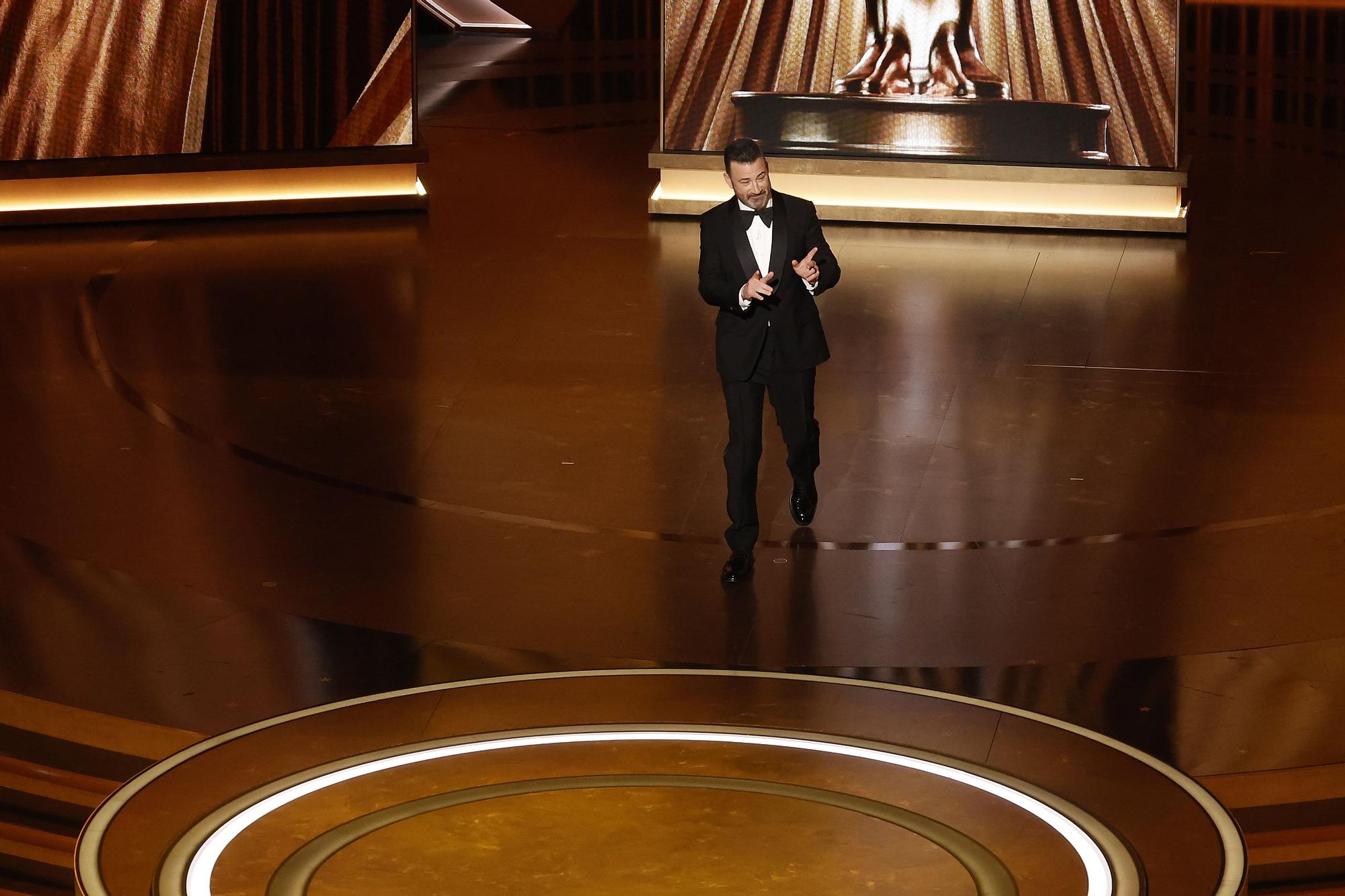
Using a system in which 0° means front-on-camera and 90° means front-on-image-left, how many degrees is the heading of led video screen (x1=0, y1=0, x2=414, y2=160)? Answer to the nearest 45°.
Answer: approximately 0°

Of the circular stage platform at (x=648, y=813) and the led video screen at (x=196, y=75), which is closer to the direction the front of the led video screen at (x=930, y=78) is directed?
the circular stage platform

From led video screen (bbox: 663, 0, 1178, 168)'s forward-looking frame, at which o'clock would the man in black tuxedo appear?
The man in black tuxedo is roughly at 12 o'clock from the led video screen.

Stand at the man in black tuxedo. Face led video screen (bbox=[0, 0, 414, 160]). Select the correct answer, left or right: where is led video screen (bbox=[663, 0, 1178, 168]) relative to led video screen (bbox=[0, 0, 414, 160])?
right

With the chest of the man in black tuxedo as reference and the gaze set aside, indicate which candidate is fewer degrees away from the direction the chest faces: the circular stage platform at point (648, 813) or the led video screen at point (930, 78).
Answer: the circular stage platform

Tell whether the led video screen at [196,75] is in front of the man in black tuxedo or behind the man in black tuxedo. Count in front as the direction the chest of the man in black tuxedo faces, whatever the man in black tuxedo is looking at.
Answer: behind

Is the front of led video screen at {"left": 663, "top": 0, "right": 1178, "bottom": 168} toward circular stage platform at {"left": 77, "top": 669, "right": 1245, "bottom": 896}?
yes

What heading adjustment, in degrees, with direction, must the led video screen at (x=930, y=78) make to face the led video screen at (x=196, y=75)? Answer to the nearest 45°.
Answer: approximately 90° to its right

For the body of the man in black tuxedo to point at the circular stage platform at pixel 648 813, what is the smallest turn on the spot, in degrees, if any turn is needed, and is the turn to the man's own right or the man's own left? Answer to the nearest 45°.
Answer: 0° — they already face it

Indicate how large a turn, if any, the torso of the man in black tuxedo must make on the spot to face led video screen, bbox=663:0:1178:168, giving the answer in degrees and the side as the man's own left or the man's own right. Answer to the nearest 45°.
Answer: approximately 180°
